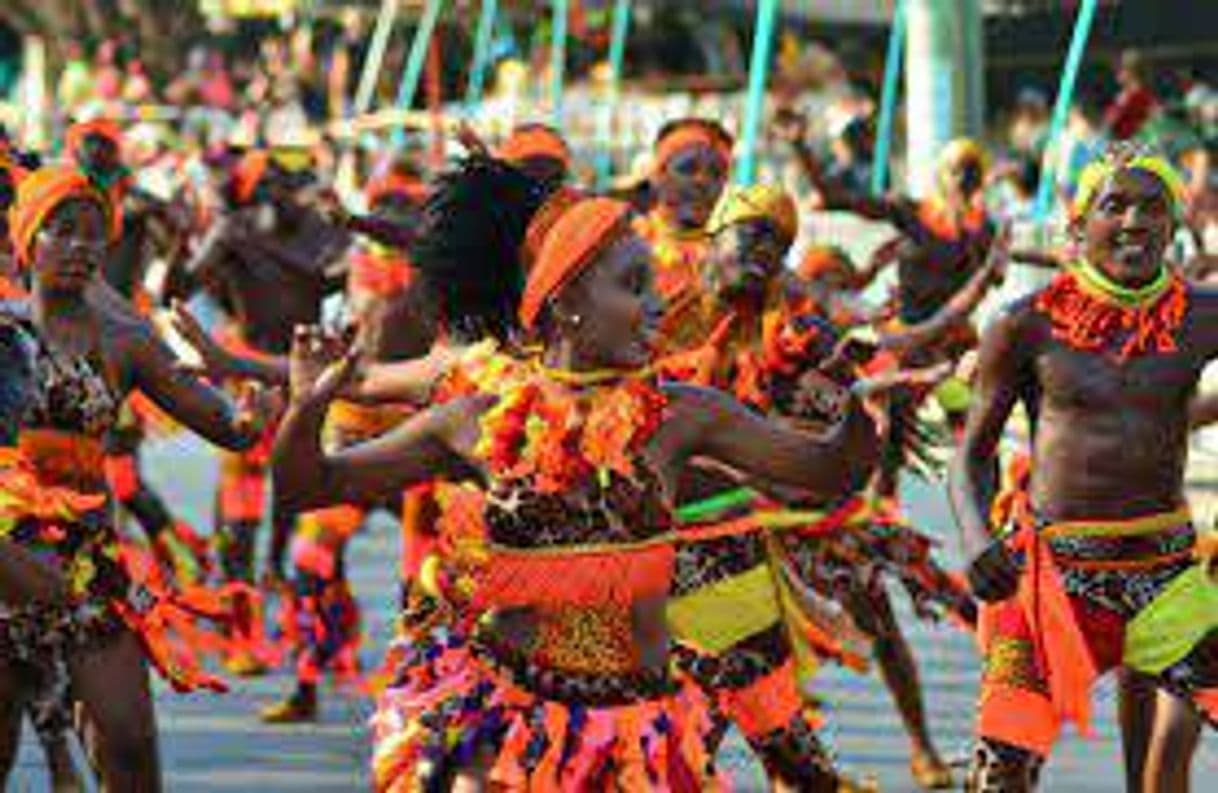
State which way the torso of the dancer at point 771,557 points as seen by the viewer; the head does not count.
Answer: toward the camera

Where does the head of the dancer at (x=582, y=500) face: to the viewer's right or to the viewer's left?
to the viewer's right

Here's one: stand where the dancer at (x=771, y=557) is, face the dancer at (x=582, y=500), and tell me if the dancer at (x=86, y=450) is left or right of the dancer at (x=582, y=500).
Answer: right

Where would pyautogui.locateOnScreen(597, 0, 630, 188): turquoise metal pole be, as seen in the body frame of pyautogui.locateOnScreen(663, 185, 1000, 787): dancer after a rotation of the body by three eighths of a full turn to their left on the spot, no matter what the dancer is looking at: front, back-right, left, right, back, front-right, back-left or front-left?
front-left

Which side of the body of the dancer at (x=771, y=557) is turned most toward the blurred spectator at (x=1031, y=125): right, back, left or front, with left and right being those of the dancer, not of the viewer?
back

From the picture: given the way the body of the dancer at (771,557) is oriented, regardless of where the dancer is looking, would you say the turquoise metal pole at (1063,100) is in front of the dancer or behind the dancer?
behind

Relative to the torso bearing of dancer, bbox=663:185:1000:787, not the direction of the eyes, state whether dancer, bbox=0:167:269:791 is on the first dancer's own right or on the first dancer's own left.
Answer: on the first dancer's own right

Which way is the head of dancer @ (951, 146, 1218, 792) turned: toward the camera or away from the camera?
toward the camera

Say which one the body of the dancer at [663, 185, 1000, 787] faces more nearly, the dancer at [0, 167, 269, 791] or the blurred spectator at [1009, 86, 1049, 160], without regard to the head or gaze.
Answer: the dancer

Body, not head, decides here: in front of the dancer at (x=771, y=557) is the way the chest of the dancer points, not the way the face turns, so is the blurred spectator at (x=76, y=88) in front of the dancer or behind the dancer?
behind

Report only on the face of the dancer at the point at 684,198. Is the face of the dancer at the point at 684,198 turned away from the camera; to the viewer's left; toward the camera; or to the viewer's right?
toward the camera

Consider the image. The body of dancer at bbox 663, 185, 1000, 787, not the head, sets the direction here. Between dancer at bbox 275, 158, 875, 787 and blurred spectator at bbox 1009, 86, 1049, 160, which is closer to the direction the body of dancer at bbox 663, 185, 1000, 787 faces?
the dancer
